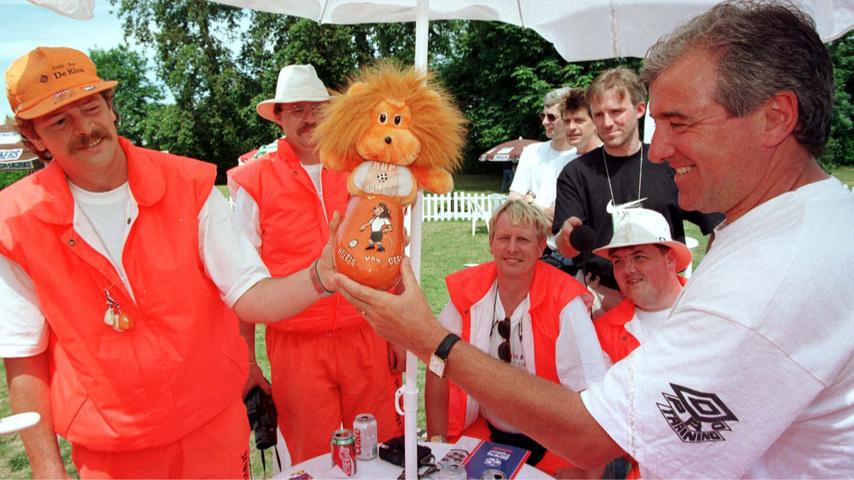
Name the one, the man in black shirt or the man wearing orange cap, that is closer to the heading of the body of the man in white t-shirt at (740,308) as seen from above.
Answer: the man wearing orange cap

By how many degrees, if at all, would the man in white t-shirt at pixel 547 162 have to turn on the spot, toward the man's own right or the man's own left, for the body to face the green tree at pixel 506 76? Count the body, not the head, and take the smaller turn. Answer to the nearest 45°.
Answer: approximately 135° to the man's own right

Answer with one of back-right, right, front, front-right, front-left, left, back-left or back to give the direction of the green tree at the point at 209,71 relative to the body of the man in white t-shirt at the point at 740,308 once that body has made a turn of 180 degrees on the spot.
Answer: back-left

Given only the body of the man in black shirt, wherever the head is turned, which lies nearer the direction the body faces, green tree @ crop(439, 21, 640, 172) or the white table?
the white table

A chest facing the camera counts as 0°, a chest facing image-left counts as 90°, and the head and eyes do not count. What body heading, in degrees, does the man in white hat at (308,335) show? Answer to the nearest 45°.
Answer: approximately 315°

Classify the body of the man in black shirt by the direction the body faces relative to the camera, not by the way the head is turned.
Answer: toward the camera

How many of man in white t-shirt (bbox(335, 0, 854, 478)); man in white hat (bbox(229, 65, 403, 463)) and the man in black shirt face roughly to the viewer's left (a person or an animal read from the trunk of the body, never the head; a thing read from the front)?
1

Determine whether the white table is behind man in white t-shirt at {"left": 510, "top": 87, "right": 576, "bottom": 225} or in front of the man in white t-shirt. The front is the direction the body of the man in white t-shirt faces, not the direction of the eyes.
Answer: in front

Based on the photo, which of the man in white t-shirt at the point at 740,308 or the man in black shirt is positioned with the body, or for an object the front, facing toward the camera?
the man in black shirt

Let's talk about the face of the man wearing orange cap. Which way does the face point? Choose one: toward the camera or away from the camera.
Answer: toward the camera

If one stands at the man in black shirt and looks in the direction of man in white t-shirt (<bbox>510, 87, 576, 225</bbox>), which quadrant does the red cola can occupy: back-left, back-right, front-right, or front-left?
back-left

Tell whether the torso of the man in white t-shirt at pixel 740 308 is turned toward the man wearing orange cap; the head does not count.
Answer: yes

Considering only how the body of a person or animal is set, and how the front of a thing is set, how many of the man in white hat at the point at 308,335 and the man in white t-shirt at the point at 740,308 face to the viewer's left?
1

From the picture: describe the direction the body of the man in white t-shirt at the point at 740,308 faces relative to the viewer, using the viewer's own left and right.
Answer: facing to the left of the viewer

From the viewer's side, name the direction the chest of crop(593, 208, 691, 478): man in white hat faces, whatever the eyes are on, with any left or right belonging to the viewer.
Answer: facing the viewer and to the left of the viewer
